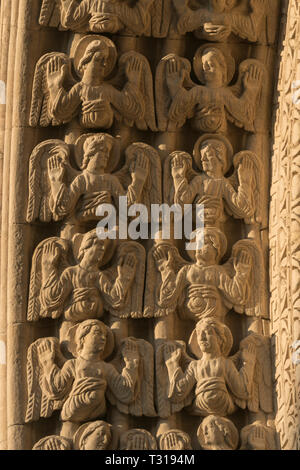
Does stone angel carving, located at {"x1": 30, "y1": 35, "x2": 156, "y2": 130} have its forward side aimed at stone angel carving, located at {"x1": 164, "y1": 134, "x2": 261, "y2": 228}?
no

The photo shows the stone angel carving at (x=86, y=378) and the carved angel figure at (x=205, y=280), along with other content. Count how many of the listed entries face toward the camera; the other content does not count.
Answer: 2

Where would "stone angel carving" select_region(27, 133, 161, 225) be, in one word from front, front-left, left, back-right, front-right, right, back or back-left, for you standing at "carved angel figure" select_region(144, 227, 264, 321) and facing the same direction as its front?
right

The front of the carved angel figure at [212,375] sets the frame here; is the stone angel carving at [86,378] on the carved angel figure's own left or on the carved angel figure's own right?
on the carved angel figure's own right

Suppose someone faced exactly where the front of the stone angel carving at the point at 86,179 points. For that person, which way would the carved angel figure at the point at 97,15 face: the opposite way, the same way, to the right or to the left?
the same way

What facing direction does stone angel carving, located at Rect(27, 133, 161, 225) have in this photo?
toward the camera

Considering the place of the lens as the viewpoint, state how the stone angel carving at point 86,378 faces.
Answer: facing the viewer

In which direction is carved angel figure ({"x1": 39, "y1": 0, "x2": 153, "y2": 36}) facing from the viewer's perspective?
toward the camera

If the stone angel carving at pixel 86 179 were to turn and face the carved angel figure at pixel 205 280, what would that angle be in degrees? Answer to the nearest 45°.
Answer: approximately 90° to its left

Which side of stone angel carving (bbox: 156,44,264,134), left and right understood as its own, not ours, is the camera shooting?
front

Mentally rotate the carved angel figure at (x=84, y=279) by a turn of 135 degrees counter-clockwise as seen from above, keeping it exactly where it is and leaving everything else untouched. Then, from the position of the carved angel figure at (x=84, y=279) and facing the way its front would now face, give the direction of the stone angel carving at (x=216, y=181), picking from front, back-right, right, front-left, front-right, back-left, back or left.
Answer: front-right

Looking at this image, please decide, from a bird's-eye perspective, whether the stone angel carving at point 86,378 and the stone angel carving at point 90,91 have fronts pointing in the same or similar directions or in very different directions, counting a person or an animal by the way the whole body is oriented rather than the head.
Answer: same or similar directions

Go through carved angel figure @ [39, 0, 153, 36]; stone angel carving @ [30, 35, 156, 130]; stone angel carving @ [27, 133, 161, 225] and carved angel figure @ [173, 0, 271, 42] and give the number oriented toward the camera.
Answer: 4

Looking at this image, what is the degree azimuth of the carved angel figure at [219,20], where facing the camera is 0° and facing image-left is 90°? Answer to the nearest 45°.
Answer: approximately 0°
